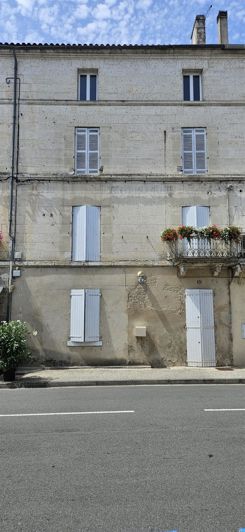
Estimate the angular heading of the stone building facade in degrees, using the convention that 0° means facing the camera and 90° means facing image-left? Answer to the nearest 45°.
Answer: approximately 0°

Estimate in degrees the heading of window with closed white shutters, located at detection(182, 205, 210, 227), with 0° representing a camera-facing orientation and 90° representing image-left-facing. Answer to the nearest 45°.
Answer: approximately 0°

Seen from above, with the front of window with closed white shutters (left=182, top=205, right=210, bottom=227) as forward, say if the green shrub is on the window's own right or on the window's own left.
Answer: on the window's own right

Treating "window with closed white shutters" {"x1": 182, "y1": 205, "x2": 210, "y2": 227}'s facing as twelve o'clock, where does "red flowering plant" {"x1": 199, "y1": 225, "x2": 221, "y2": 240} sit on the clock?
The red flowering plant is roughly at 11 o'clock from the window with closed white shutters.

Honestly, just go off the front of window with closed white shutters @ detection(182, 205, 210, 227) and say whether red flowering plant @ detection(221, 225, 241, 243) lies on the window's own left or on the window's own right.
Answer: on the window's own left
